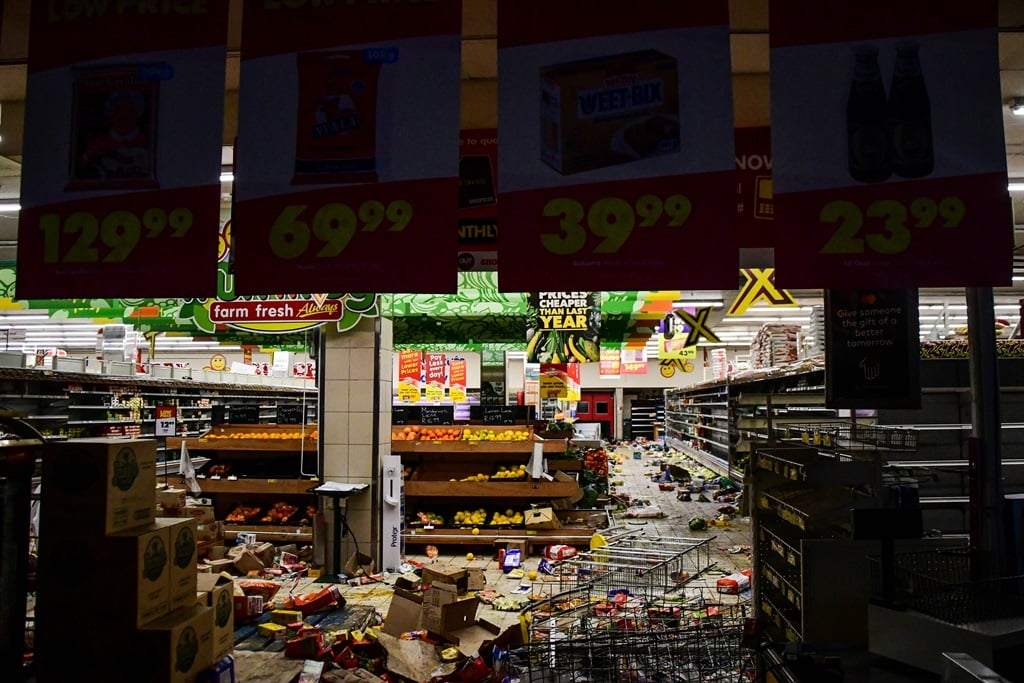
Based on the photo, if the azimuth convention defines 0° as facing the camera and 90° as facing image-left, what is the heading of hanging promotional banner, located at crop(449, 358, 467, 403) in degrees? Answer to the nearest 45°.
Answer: approximately 0°

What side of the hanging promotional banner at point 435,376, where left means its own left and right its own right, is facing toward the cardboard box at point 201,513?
front

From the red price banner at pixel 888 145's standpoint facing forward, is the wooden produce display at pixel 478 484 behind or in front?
behind

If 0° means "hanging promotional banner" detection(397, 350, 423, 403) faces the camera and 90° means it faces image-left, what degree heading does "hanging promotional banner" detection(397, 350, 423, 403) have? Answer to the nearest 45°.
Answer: approximately 0°

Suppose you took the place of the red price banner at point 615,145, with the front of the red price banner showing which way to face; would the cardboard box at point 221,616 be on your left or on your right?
on your right

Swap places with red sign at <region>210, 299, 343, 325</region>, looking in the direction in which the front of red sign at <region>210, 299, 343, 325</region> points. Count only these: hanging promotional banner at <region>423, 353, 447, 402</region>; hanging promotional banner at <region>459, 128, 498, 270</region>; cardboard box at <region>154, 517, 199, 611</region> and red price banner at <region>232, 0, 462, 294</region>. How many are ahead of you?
3

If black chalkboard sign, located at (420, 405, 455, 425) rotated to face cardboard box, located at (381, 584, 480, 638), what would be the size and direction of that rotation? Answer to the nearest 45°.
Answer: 0° — it already faces it

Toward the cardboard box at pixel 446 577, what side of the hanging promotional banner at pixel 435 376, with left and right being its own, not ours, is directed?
front

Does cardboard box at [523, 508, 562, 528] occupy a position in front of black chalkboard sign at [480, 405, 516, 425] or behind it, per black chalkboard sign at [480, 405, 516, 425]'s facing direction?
in front

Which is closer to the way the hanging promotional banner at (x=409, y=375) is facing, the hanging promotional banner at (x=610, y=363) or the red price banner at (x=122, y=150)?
the red price banner
